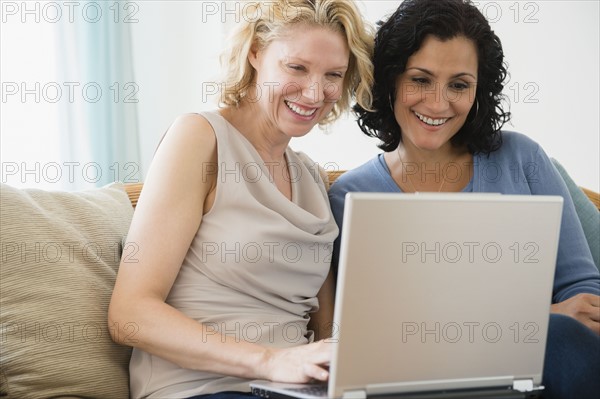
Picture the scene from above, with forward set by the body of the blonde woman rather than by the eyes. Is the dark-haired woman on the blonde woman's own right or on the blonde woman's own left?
on the blonde woman's own left

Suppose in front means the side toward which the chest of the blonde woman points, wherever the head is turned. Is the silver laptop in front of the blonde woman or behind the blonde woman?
in front

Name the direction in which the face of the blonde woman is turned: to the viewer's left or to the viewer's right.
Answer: to the viewer's right

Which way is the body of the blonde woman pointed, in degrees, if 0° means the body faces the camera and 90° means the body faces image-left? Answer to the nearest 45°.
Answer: approximately 315°

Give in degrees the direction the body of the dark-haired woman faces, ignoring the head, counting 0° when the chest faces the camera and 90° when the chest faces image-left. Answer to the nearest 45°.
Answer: approximately 0°

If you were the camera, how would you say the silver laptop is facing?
facing away from the viewer and to the left of the viewer

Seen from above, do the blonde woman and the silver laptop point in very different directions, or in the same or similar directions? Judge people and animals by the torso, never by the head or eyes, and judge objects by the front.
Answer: very different directions
